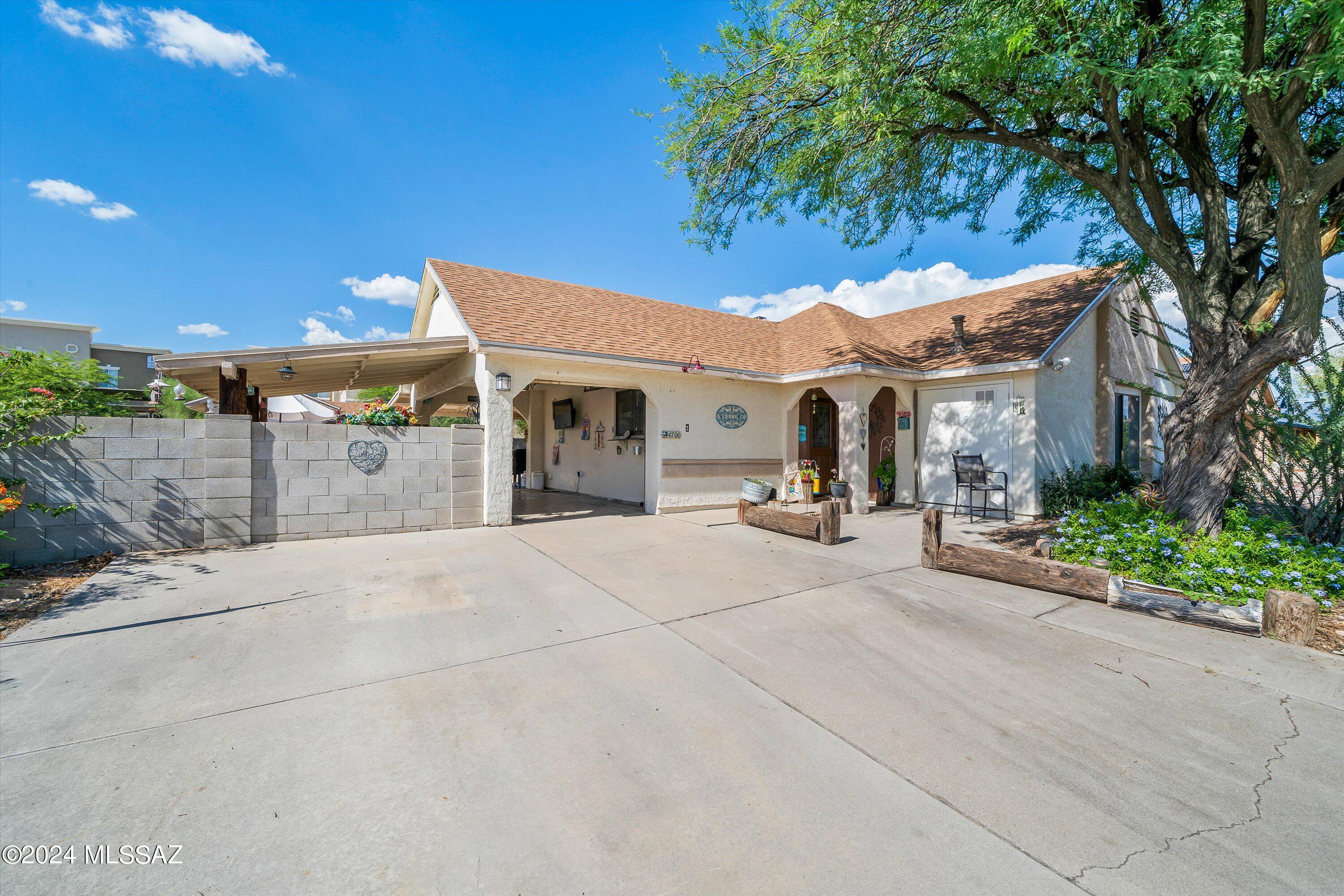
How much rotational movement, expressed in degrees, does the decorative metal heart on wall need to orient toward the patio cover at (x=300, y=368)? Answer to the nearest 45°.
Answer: approximately 135° to its right

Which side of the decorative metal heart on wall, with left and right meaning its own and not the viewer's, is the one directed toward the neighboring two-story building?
back

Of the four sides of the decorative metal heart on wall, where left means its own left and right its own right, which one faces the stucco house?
left

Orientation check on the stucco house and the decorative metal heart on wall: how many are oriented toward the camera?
2

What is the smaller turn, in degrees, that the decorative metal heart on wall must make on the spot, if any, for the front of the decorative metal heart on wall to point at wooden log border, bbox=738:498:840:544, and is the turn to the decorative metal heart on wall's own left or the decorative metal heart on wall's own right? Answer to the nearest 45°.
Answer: approximately 45° to the decorative metal heart on wall's own left

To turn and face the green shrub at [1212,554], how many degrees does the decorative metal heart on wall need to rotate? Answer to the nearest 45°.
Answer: approximately 45° to its left

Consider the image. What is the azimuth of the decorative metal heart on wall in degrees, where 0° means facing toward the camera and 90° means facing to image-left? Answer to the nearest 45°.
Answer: approximately 0°

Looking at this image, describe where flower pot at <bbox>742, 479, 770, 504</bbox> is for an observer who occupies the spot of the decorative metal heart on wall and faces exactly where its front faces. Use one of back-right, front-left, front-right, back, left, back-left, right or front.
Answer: left

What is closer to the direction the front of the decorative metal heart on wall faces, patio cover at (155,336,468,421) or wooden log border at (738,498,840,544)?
the wooden log border

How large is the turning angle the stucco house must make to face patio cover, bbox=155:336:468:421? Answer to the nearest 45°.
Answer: approximately 90° to its right

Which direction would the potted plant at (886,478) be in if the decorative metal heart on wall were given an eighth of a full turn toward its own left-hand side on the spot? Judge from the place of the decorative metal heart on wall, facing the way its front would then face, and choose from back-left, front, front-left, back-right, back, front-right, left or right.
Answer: front-left

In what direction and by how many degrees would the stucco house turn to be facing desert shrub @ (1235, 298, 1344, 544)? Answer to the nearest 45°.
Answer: approximately 45° to its left

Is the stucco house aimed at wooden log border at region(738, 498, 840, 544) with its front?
yes

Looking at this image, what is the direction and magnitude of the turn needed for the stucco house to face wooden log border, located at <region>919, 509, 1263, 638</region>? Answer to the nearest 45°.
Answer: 0° — it already faces it

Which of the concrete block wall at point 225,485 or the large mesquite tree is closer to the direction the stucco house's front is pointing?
the large mesquite tree

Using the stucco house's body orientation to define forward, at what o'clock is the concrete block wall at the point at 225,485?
The concrete block wall is roughly at 2 o'clock from the stucco house.
